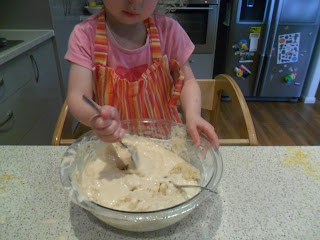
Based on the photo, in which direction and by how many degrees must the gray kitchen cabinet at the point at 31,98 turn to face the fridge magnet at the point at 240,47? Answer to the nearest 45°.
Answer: approximately 45° to its left

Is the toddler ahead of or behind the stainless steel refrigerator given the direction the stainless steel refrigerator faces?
ahead

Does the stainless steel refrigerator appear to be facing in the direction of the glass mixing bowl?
yes

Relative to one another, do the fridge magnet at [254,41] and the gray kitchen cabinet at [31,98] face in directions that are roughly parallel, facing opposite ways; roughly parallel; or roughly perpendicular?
roughly perpendicular

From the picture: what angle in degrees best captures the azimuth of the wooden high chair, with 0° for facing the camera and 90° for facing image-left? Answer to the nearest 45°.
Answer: approximately 0°

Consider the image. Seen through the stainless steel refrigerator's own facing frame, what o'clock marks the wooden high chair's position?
The wooden high chair is roughly at 12 o'clock from the stainless steel refrigerator.

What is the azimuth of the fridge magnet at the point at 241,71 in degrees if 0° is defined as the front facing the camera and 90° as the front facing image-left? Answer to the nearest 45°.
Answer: approximately 0°

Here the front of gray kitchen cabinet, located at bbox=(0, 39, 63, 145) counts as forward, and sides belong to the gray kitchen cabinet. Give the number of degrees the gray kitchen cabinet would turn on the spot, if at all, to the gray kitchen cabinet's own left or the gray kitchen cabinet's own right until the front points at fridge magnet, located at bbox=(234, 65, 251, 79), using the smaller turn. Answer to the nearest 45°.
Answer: approximately 45° to the gray kitchen cabinet's own left

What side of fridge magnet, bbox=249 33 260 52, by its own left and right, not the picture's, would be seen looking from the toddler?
front
